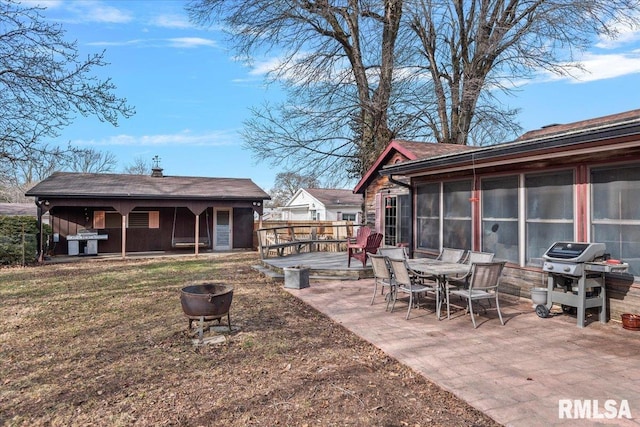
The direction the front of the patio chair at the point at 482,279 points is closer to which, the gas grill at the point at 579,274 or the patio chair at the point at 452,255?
the patio chair

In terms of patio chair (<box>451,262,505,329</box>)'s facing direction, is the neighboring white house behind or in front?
in front

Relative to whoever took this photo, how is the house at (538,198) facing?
facing the viewer and to the left of the viewer

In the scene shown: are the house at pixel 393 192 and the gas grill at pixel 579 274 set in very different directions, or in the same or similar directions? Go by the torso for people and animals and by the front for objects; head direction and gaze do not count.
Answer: same or similar directions

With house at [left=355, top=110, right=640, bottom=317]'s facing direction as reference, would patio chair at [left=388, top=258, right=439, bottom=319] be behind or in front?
in front

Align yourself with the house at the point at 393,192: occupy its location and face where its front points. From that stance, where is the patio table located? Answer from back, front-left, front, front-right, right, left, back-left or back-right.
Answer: front-left

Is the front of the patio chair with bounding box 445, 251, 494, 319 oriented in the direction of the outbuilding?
no

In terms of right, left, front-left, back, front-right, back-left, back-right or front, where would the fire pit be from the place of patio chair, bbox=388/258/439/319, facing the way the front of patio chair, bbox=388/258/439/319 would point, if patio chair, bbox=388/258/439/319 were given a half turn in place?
front

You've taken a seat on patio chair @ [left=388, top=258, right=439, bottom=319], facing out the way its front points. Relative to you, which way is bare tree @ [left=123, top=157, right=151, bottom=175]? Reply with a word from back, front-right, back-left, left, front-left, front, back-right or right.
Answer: left

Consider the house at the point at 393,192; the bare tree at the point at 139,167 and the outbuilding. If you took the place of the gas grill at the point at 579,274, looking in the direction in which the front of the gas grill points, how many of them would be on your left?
0

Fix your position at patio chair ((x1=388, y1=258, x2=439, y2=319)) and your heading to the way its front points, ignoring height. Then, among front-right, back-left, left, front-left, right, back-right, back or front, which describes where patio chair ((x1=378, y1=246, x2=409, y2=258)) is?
front-left

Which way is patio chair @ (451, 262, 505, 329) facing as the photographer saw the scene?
facing away from the viewer and to the left of the viewer

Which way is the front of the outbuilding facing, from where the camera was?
facing the viewer

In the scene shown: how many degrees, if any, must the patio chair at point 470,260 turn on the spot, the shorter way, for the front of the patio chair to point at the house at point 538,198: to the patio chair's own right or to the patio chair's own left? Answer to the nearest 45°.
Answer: approximately 135° to the patio chair's own left

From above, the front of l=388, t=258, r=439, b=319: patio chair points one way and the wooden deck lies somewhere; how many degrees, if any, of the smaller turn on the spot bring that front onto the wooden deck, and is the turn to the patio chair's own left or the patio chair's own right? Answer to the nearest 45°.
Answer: approximately 90° to the patio chair's own left
